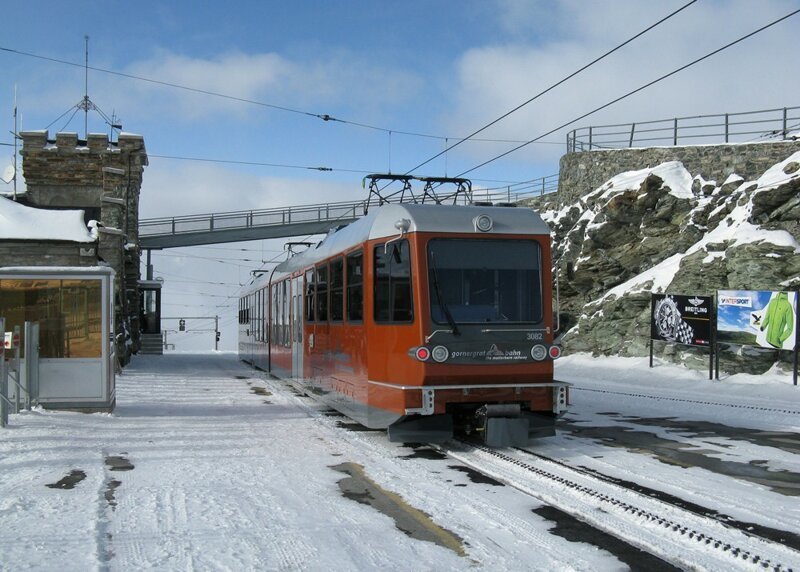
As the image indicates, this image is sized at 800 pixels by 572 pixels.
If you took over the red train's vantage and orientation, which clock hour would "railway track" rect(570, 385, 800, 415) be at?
The railway track is roughly at 9 o'clock from the red train.

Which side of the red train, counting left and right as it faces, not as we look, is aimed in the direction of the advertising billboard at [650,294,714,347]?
left

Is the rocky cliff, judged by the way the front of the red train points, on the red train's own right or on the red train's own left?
on the red train's own left

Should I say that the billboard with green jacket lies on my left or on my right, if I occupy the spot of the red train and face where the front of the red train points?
on my left

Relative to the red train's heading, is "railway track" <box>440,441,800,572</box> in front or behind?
in front

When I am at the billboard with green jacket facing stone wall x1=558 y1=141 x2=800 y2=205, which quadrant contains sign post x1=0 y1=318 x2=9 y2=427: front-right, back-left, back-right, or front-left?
back-left

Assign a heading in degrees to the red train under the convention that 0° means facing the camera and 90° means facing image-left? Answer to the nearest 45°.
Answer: approximately 315°

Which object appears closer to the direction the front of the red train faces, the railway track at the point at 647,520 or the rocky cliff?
the railway track

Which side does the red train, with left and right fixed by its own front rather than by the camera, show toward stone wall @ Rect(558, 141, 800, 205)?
left

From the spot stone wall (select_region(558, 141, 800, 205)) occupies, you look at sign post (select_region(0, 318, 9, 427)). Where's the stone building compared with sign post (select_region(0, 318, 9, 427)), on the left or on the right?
right
